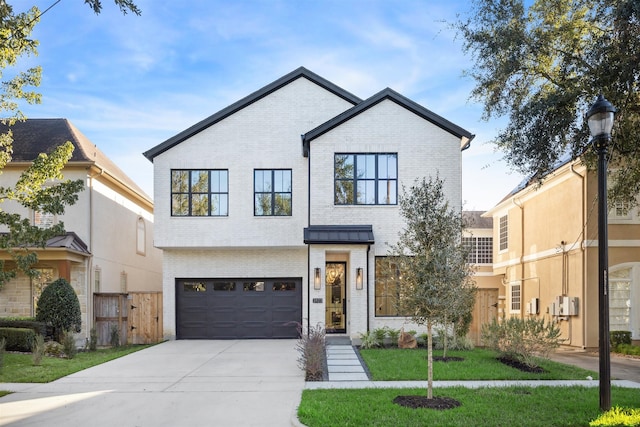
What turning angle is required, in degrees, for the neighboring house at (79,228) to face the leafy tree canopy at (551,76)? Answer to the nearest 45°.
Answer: approximately 45° to its left

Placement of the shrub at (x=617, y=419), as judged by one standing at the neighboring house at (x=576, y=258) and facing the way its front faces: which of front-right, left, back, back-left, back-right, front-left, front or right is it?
front

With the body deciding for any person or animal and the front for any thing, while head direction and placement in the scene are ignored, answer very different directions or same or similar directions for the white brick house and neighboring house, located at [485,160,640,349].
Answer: same or similar directions

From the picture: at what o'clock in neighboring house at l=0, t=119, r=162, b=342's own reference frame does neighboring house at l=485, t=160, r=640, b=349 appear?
neighboring house at l=485, t=160, r=640, b=349 is roughly at 10 o'clock from neighboring house at l=0, t=119, r=162, b=342.

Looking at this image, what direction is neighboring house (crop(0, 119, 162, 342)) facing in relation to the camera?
toward the camera

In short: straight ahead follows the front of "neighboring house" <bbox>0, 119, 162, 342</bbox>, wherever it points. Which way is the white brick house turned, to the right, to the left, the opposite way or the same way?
the same way

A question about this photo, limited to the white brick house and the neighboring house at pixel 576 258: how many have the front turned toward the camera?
2

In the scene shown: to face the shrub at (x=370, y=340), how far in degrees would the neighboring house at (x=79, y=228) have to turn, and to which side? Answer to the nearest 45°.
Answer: approximately 45° to its left

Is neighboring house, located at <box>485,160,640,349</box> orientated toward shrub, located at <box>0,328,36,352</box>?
no

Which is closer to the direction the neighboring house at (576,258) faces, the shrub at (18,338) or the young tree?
the young tree

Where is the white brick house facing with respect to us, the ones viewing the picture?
facing the viewer

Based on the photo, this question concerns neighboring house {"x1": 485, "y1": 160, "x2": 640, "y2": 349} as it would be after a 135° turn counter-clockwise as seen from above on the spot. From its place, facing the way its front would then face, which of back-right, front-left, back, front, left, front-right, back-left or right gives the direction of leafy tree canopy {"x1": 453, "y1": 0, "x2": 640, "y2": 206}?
back-right
